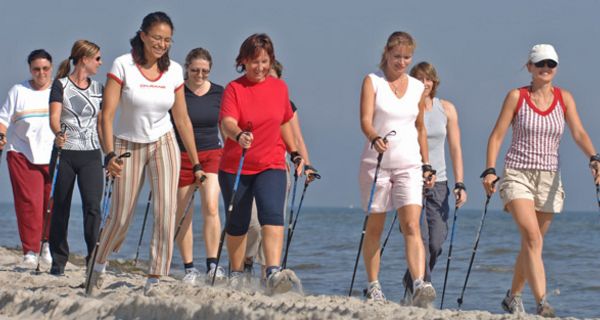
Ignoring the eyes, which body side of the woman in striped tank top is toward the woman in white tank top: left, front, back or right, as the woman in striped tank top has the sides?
right

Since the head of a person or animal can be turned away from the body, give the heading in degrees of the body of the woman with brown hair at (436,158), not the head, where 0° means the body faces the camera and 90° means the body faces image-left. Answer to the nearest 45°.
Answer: approximately 45°

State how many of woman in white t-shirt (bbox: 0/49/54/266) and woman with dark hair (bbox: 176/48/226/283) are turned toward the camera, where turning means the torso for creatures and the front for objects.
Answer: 2

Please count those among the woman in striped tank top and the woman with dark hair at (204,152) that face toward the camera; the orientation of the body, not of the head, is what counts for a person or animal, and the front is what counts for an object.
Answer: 2

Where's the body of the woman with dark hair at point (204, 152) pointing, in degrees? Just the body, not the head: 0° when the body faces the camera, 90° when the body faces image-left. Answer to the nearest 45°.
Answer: approximately 0°

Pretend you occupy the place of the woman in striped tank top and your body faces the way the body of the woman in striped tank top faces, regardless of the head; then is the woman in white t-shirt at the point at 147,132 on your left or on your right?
on your right

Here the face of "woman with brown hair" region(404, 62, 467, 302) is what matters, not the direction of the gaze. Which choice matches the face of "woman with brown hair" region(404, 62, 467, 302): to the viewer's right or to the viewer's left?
to the viewer's left

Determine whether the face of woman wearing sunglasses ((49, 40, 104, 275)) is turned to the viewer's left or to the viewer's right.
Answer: to the viewer's right
